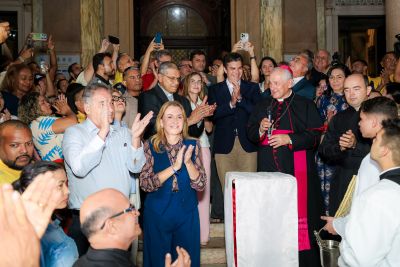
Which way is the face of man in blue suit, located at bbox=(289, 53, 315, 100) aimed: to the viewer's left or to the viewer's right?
to the viewer's left

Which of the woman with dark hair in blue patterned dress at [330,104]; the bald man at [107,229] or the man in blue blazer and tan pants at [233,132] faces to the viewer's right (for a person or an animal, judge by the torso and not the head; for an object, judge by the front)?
the bald man

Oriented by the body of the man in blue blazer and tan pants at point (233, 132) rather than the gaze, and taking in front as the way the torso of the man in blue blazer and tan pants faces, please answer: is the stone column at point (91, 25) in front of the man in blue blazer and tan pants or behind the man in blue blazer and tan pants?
behind

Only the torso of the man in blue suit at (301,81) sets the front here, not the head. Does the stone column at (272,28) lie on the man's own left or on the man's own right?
on the man's own right

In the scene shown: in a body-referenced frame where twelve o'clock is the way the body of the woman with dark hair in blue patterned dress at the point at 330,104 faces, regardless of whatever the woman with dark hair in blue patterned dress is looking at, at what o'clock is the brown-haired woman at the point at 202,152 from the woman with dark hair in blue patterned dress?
The brown-haired woman is roughly at 1 o'clock from the woman with dark hair in blue patterned dress.

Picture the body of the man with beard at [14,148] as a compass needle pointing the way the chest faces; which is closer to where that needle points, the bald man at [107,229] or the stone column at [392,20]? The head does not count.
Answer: the bald man

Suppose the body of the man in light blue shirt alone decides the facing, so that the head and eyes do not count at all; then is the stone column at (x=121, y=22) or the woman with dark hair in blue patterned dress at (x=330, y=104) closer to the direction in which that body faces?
the woman with dark hair in blue patterned dress

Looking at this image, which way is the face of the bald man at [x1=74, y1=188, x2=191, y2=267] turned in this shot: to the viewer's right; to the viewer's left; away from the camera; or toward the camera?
to the viewer's right

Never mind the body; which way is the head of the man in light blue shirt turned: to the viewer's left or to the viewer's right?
to the viewer's right

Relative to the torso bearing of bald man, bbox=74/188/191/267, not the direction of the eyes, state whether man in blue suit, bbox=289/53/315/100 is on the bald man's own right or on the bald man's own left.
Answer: on the bald man's own left

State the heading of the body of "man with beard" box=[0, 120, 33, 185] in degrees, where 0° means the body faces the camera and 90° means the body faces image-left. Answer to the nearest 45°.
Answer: approximately 315°

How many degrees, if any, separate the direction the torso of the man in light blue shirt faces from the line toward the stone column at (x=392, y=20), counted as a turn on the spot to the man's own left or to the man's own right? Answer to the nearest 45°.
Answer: approximately 90° to the man's own left

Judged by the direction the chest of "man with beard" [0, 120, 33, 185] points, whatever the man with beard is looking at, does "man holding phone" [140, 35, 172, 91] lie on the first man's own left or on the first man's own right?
on the first man's own left
